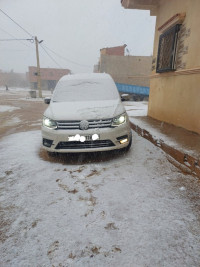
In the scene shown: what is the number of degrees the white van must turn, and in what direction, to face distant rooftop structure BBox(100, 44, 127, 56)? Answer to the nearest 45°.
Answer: approximately 180°

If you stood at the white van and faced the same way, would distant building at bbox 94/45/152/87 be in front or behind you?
behind

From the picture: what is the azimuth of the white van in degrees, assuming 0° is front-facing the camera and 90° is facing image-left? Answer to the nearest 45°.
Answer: approximately 0°
